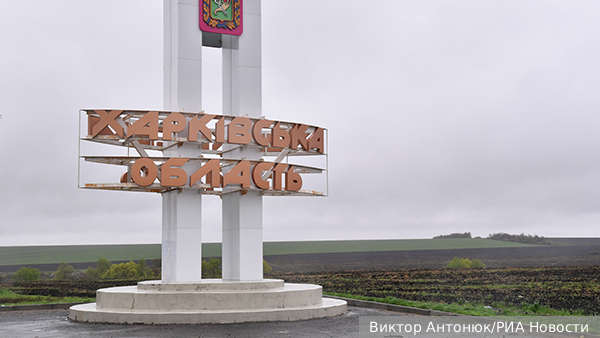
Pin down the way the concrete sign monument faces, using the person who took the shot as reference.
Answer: facing the viewer

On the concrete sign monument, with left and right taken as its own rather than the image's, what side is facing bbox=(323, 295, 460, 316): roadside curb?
left
